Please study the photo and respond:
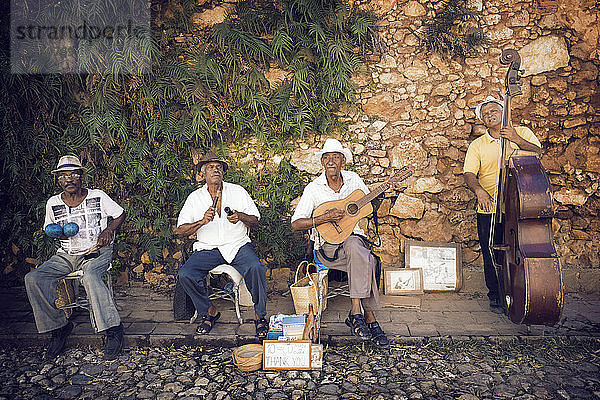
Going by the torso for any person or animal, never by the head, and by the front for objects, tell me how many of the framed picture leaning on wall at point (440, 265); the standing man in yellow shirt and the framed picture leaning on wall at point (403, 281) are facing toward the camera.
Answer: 3

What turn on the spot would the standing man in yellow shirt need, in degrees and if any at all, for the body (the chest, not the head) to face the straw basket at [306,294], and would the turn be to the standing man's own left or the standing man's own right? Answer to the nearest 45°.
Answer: approximately 45° to the standing man's own right

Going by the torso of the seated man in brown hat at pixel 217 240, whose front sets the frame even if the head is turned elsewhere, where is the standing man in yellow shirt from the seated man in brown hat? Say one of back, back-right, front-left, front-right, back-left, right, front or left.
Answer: left

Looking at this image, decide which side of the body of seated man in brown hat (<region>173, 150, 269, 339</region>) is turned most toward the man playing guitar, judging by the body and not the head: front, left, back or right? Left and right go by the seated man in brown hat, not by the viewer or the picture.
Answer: left

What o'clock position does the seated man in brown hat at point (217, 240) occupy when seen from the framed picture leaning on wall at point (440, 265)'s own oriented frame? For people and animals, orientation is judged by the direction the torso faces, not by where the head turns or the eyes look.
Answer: The seated man in brown hat is roughly at 2 o'clock from the framed picture leaning on wall.

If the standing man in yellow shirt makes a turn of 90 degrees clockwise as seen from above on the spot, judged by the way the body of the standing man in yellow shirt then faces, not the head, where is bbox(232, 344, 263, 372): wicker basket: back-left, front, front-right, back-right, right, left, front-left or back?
front-left

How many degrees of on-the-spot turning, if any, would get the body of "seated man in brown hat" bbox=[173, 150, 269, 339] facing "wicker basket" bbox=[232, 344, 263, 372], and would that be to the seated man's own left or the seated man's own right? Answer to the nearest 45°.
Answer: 0° — they already face it

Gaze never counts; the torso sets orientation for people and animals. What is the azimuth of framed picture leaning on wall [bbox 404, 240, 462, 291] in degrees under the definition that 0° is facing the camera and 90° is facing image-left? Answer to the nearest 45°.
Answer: approximately 0°

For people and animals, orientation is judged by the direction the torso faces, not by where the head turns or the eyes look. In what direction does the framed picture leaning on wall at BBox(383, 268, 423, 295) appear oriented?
toward the camera

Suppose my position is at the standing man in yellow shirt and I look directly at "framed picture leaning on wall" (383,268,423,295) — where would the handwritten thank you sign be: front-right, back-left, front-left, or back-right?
front-left

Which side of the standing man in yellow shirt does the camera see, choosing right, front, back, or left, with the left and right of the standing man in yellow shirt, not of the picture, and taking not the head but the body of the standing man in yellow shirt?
front

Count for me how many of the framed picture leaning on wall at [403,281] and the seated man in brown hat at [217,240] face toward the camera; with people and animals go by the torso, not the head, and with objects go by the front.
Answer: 2
